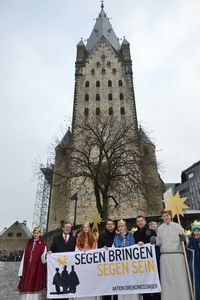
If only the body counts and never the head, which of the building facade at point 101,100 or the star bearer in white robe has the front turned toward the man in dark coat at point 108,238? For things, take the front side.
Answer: the building facade

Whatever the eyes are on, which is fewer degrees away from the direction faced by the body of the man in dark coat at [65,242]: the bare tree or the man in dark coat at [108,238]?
the man in dark coat

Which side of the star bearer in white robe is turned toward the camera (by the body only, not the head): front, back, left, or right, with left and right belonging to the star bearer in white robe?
front

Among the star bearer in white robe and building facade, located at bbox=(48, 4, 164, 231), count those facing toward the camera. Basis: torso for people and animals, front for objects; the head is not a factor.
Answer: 2

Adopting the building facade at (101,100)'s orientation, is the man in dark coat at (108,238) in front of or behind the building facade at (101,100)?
in front

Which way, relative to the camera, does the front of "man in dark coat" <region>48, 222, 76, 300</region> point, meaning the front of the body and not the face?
toward the camera

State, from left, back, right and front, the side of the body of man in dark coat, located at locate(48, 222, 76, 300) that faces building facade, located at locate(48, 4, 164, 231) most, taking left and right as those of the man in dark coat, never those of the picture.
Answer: back

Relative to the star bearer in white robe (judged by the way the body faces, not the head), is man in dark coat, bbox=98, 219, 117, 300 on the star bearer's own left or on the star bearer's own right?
on the star bearer's own right

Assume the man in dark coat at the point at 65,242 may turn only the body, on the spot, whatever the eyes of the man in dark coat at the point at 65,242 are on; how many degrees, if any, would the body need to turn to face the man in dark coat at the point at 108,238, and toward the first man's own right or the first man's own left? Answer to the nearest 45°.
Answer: approximately 90° to the first man's own left

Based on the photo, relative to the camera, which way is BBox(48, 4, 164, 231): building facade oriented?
toward the camera

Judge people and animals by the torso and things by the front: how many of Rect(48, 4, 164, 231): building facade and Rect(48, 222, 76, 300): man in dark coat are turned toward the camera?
2

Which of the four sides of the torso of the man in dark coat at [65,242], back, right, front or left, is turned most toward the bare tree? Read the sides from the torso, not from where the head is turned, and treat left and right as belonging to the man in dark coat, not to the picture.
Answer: back

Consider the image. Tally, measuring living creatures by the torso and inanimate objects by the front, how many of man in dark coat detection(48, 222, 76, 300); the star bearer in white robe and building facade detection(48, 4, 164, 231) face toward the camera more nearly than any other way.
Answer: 3

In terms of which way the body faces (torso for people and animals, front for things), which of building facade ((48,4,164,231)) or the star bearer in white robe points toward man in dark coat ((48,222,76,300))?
the building facade

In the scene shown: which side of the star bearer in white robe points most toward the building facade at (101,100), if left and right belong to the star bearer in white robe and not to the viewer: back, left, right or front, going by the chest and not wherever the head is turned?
back

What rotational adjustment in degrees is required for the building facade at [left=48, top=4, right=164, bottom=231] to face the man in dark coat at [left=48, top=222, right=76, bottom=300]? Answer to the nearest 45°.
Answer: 0° — it already faces them
